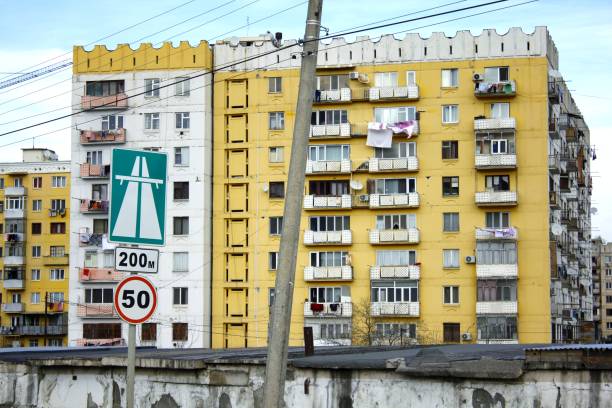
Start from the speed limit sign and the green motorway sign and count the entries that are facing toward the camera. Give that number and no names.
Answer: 2

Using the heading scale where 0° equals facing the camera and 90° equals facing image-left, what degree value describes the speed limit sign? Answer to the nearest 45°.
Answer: approximately 0°

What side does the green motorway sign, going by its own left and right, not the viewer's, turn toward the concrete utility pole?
left

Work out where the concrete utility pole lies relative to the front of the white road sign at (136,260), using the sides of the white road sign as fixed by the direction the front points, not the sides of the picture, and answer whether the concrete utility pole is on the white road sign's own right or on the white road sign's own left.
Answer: on the white road sign's own left
